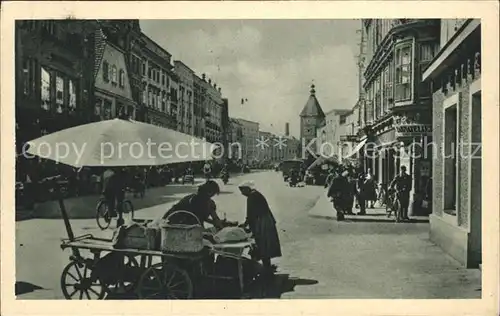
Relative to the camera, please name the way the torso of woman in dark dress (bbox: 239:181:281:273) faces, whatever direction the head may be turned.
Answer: to the viewer's left

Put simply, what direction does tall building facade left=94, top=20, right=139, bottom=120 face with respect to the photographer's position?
facing the viewer and to the right of the viewer
